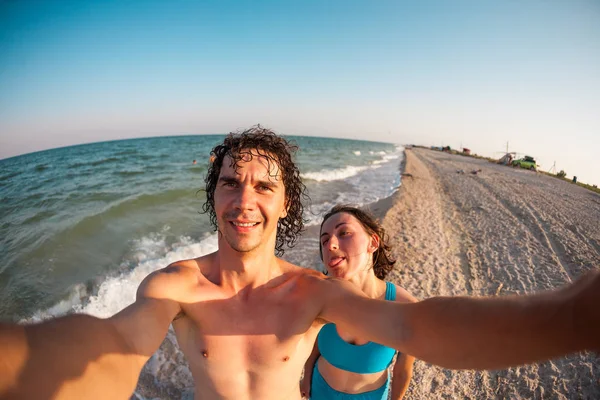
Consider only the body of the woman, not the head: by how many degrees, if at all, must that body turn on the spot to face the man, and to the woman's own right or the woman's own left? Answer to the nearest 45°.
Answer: approximately 45° to the woman's own right

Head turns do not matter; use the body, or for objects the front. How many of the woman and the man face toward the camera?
2

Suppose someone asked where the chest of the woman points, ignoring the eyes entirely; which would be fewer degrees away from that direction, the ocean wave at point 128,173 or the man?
the man

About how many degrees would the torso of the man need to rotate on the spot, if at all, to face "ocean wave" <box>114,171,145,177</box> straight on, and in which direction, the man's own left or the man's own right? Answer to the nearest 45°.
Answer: approximately 135° to the man's own right

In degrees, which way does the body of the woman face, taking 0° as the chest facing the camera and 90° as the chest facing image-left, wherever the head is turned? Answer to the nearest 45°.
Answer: approximately 0°

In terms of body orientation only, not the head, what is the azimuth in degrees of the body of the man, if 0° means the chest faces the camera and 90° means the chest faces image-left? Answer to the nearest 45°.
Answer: approximately 0°
